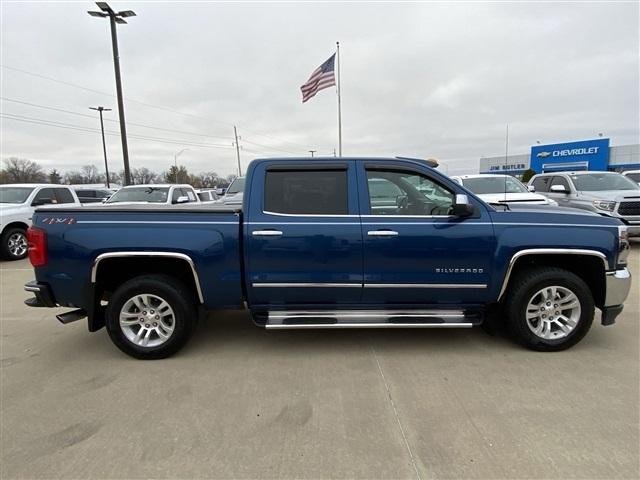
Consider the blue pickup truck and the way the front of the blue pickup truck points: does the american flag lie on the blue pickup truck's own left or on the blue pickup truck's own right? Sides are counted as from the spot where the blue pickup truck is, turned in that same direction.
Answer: on the blue pickup truck's own left

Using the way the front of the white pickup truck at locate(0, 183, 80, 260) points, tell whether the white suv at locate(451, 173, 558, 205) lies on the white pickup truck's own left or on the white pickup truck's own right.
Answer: on the white pickup truck's own left

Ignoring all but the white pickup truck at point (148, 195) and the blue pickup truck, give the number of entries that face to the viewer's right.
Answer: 1

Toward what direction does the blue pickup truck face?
to the viewer's right

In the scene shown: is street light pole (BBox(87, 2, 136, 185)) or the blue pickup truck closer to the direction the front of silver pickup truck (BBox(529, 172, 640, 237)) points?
the blue pickup truck

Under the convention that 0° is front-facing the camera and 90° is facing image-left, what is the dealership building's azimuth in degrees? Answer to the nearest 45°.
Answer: approximately 45°

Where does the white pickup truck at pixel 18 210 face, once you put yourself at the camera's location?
facing the viewer and to the left of the viewer

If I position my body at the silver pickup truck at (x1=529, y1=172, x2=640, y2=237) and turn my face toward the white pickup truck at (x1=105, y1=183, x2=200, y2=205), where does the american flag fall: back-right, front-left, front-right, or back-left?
front-right

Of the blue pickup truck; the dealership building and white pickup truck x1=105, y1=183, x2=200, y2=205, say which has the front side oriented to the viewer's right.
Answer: the blue pickup truck

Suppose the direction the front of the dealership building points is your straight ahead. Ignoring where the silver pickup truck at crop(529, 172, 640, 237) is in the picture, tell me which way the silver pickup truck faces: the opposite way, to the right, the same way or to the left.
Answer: to the left

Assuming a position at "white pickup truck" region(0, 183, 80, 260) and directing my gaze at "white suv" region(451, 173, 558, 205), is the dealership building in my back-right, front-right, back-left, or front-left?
front-left

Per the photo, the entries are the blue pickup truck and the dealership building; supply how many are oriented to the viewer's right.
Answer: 1
